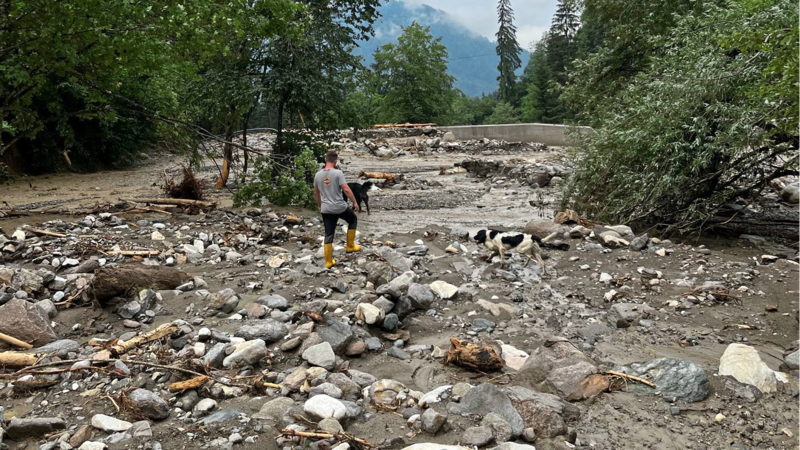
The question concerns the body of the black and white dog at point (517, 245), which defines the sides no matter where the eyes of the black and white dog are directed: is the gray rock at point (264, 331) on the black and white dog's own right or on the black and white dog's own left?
on the black and white dog's own left

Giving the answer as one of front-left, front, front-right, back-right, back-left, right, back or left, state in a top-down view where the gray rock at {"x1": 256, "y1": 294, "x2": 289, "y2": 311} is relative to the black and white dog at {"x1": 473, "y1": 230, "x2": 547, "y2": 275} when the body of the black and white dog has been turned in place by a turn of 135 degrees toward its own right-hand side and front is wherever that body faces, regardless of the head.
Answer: back

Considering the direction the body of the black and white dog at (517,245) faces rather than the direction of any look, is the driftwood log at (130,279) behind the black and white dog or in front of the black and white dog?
in front

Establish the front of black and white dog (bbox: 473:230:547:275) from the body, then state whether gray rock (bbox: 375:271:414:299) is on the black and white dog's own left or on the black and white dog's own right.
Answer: on the black and white dog's own left

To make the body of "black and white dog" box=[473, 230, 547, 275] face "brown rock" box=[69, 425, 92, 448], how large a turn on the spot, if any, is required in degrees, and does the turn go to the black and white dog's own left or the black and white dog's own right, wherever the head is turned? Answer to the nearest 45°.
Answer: approximately 45° to the black and white dog's own left

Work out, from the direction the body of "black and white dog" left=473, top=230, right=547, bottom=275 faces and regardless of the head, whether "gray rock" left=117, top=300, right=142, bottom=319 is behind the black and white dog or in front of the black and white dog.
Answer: in front

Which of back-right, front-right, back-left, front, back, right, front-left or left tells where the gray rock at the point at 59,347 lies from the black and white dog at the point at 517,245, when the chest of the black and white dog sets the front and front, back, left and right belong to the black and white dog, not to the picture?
front-left

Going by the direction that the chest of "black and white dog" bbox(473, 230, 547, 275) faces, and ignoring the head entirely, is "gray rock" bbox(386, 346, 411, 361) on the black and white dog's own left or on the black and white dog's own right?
on the black and white dog's own left

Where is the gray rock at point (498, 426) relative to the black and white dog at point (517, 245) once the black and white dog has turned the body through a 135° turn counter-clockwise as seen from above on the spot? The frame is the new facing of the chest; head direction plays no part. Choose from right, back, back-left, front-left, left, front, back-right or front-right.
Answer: front-right

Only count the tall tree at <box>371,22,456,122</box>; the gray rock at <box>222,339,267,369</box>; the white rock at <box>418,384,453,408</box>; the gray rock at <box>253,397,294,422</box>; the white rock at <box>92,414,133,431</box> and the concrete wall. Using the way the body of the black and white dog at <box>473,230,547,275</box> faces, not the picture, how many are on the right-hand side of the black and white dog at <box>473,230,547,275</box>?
2

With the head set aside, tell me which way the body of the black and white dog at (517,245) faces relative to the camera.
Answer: to the viewer's left

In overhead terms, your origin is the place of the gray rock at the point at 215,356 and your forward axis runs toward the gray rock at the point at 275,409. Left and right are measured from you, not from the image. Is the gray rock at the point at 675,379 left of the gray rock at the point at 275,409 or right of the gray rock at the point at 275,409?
left

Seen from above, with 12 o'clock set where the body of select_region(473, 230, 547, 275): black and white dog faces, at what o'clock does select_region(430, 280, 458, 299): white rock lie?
The white rock is roughly at 10 o'clock from the black and white dog.

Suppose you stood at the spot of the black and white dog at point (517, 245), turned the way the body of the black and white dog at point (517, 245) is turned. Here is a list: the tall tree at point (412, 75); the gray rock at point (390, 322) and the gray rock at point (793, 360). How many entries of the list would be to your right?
1

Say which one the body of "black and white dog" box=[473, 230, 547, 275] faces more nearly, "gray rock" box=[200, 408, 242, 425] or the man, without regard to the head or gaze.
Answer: the man

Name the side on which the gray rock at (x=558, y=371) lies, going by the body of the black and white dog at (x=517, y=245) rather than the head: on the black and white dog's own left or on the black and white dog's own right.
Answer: on the black and white dog's own left

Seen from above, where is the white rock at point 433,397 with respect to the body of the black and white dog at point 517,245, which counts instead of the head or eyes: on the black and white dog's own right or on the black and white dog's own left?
on the black and white dog's own left

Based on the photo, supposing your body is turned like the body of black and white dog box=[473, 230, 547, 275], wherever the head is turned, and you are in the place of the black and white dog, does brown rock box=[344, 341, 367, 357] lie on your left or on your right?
on your left

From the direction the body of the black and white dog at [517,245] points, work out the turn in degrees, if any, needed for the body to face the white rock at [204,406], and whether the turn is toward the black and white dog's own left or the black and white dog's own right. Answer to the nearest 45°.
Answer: approximately 45° to the black and white dog's own left
